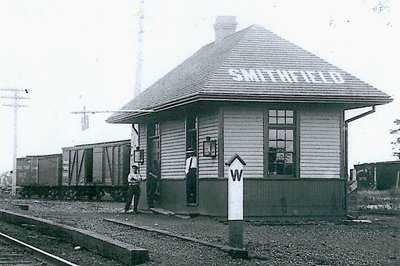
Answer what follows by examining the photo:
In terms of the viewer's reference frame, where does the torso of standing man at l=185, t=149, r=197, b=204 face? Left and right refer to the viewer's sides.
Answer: facing the viewer and to the left of the viewer

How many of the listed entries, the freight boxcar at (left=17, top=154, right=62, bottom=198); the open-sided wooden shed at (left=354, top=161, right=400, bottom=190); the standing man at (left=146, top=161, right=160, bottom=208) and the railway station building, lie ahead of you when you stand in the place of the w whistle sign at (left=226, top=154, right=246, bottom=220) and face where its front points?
0

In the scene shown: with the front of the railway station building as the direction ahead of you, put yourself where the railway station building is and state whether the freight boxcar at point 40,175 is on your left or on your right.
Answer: on your right

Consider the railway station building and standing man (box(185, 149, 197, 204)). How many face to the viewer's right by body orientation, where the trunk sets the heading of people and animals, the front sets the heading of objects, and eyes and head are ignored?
0

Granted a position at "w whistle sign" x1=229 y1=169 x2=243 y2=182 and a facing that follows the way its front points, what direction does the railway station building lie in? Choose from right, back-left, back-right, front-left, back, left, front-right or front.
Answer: back

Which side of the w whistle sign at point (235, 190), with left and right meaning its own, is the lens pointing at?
front

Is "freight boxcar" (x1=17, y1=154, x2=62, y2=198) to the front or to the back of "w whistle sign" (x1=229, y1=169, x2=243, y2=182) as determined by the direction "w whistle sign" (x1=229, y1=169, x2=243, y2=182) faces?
to the back

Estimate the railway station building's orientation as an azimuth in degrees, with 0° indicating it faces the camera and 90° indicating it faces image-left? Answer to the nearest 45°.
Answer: approximately 45°

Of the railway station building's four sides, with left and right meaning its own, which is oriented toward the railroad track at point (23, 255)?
front

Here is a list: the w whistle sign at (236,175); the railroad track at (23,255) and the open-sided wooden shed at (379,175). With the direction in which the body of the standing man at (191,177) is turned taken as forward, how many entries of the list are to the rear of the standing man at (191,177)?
1

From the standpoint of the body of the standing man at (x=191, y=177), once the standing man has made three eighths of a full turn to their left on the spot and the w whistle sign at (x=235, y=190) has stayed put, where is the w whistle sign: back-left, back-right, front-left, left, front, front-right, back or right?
right

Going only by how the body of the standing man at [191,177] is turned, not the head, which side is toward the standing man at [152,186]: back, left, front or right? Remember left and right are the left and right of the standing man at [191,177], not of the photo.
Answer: right
